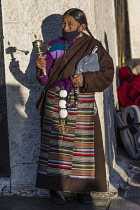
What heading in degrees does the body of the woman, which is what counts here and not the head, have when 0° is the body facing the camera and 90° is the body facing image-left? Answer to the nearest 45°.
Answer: approximately 45°
